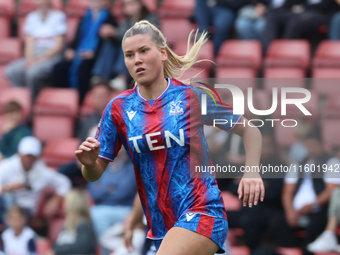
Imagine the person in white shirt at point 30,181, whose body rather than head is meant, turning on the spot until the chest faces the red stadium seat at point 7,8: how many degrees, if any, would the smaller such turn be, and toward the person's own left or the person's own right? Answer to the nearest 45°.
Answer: approximately 180°

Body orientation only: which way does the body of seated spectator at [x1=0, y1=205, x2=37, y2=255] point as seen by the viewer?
toward the camera

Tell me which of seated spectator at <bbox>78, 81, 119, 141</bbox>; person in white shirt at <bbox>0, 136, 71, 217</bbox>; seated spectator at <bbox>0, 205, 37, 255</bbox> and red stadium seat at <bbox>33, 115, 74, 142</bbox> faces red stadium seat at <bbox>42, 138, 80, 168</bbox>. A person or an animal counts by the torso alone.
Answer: red stadium seat at <bbox>33, 115, 74, 142</bbox>

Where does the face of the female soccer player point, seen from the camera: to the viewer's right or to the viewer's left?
to the viewer's left

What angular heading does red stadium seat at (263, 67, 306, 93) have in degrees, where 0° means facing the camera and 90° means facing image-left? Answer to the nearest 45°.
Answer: approximately 0°

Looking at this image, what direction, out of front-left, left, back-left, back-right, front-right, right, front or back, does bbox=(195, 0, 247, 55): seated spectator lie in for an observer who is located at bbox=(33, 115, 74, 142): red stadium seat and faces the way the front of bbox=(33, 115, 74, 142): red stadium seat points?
left

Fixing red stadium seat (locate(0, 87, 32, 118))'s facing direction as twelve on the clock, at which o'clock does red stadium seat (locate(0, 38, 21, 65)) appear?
red stadium seat (locate(0, 38, 21, 65)) is roughly at 6 o'clock from red stadium seat (locate(0, 87, 32, 118)).

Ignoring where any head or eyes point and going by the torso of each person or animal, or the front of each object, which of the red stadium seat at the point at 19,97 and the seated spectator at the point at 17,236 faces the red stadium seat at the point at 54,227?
the red stadium seat at the point at 19,97

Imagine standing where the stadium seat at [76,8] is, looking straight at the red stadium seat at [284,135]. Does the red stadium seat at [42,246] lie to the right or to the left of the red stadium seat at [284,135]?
right

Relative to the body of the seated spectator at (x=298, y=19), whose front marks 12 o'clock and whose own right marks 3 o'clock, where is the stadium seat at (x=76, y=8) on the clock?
The stadium seat is roughly at 2 o'clock from the seated spectator.

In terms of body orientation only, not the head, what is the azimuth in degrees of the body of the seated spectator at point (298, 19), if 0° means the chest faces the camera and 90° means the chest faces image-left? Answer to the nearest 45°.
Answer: approximately 45°
